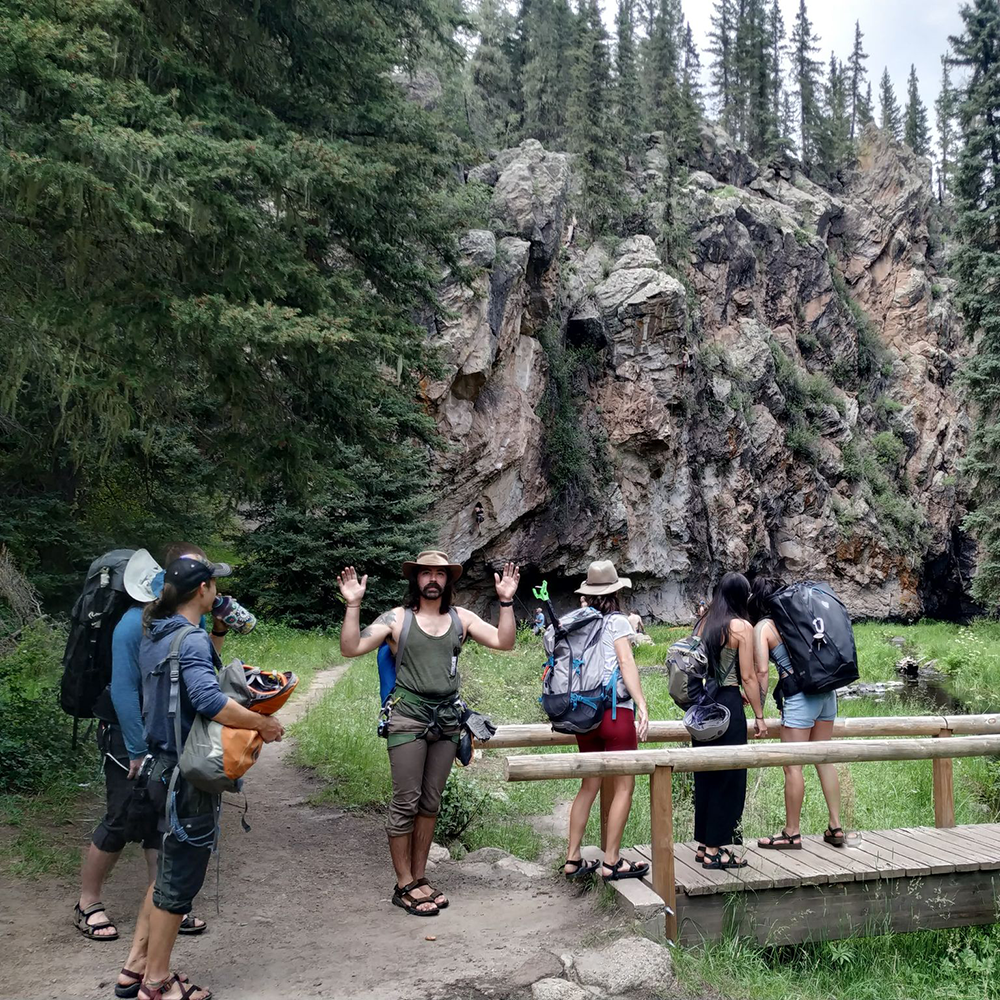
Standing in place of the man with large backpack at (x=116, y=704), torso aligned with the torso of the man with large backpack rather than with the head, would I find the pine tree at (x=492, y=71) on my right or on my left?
on my left

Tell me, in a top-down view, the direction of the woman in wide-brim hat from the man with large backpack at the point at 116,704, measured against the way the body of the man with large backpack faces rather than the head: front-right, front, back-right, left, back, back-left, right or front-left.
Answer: front

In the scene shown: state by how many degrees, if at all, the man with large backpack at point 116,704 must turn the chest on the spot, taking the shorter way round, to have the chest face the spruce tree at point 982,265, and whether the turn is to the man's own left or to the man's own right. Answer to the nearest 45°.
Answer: approximately 45° to the man's own left

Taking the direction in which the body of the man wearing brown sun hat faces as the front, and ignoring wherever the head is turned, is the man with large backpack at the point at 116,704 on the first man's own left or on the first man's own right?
on the first man's own right

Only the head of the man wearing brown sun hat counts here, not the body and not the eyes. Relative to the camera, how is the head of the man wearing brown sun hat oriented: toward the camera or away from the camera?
toward the camera

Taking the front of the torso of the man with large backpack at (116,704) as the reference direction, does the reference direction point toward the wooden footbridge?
yes

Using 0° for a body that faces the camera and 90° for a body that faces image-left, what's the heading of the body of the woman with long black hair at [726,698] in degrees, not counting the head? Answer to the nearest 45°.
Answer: approximately 225°

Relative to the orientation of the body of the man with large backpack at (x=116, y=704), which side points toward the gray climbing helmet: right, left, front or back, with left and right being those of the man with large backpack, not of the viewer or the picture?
front

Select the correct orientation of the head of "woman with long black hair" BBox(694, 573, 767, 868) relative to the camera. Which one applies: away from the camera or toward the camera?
away from the camera

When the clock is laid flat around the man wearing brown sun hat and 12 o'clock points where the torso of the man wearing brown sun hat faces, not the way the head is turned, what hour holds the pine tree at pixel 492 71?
The pine tree is roughly at 6 o'clock from the man wearing brown sun hat.

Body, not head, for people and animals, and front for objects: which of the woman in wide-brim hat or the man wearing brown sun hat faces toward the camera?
the man wearing brown sun hat

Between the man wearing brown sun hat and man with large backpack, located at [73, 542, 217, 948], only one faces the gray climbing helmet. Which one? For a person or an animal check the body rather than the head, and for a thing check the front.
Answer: the man with large backpack

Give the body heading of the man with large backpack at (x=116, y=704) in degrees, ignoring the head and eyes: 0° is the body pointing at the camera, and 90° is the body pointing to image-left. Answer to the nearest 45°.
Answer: approximately 270°

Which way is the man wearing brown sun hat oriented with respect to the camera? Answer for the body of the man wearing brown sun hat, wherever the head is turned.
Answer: toward the camera
